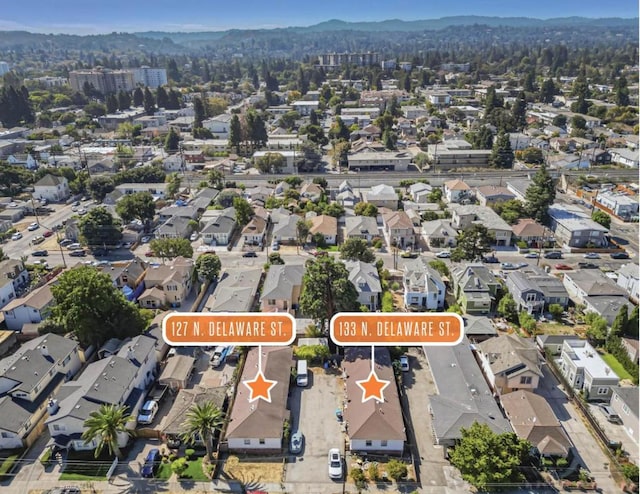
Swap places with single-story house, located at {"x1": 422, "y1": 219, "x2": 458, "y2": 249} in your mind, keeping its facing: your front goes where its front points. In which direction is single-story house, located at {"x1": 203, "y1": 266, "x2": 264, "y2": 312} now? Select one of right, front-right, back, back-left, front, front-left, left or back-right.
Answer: front-right

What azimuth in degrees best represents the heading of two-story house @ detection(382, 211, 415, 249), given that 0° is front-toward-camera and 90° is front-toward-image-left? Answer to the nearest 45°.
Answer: approximately 0°

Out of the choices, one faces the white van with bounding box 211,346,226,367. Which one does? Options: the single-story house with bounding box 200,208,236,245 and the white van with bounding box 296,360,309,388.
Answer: the single-story house

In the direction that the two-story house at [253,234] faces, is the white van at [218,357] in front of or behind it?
in front

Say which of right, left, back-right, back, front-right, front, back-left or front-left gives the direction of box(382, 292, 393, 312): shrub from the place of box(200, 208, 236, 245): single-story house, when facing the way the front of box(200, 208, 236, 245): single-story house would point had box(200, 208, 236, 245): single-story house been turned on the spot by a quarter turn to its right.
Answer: back-left
